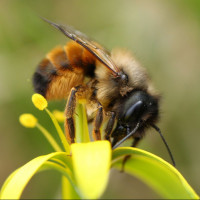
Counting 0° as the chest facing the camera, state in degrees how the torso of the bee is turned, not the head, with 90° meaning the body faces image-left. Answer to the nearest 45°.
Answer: approximately 270°
